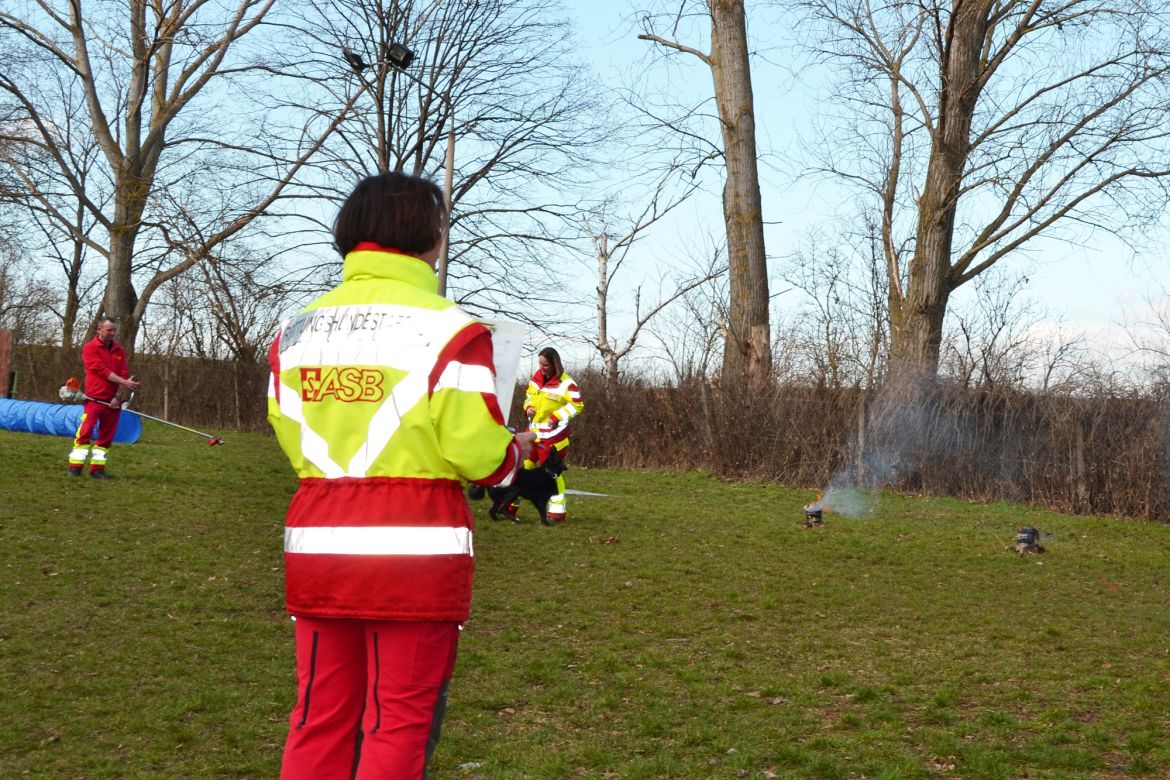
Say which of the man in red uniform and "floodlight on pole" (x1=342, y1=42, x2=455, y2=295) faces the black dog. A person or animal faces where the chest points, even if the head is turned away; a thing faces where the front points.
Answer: the man in red uniform

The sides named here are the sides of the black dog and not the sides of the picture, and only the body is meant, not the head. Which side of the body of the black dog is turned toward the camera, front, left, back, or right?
right

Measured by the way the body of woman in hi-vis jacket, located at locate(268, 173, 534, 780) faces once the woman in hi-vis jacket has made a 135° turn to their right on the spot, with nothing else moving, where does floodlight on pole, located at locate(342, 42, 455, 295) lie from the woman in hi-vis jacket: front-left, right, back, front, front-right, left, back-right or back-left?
back

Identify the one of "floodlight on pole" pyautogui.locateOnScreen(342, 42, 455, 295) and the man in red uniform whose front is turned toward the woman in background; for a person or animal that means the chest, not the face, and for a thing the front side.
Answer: the man in red uniform

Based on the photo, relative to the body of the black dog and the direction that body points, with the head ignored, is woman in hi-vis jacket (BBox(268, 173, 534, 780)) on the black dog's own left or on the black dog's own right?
on the black dog's own right

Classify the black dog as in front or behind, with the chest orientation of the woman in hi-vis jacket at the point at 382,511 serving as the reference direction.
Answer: in front

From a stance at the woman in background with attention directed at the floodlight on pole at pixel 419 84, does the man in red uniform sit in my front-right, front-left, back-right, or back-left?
front-left

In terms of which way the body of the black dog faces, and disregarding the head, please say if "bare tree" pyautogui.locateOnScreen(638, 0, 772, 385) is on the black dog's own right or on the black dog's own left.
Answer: on the black dog's own left

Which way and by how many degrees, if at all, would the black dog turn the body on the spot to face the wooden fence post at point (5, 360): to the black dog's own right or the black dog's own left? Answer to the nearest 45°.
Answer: approximately 135° to the black dog's own left

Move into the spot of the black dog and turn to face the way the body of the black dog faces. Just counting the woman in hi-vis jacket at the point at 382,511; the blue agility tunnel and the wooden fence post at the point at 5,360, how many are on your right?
1

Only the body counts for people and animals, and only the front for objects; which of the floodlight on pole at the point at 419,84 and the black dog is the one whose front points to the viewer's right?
the black dog

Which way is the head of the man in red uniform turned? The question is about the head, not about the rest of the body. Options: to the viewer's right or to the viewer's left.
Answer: to the viewer's right

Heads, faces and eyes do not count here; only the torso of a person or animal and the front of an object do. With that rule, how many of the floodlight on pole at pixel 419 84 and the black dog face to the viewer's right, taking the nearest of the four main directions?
1
